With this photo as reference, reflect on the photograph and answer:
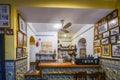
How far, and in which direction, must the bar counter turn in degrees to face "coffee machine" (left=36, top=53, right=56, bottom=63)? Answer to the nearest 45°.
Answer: approximately 180°

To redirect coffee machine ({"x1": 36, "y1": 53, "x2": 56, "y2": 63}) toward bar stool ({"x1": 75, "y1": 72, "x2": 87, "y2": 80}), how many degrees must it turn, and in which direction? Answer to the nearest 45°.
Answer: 0° — it already faces it

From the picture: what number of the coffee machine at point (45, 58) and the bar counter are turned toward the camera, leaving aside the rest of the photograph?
2

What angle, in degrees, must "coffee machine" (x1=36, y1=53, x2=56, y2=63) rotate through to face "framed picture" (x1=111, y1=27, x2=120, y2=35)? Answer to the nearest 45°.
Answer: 0° — it already faces it
